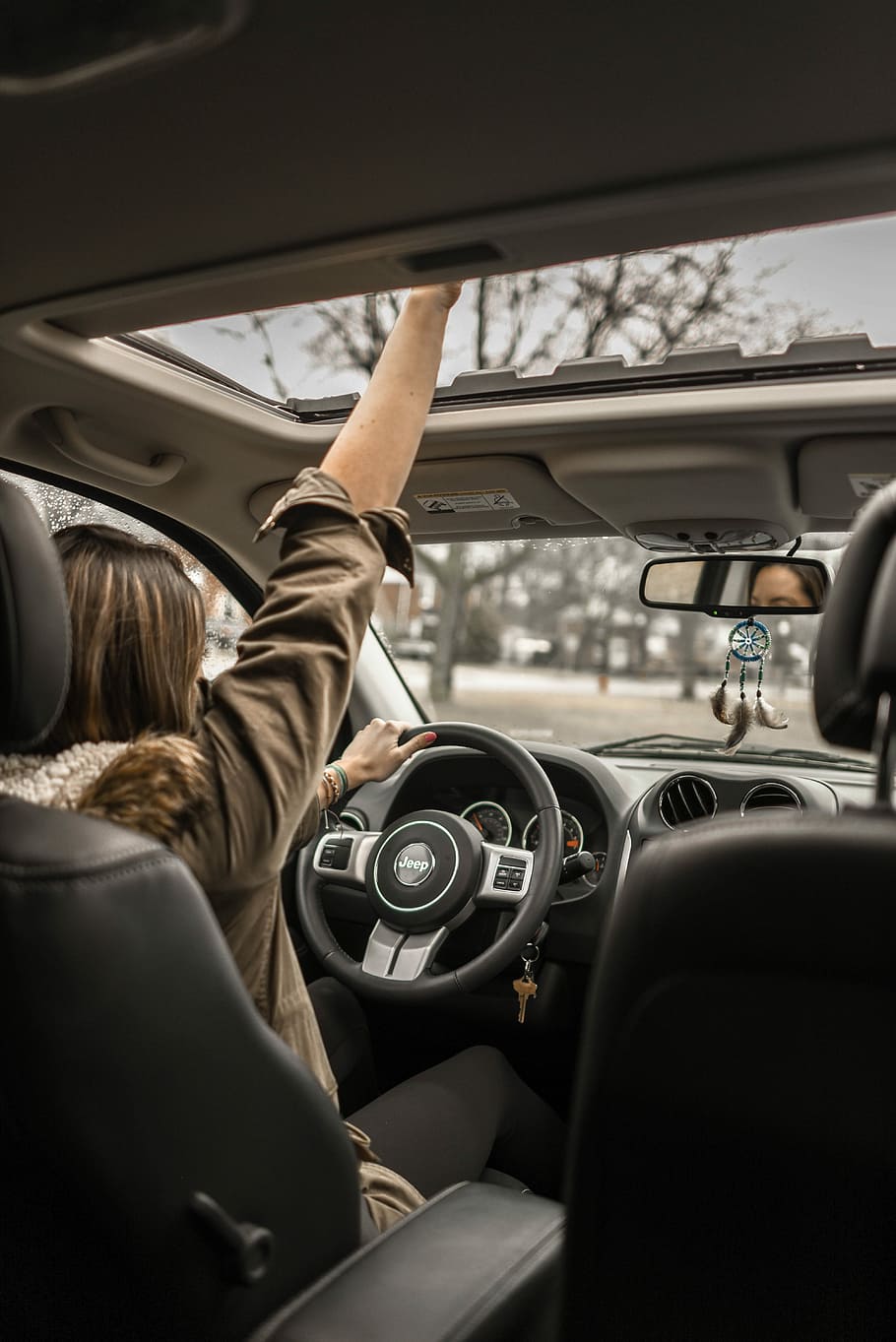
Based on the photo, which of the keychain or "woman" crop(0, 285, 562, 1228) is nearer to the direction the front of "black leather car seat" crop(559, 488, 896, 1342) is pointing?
the keychain

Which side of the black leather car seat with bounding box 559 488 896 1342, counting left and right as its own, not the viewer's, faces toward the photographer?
back

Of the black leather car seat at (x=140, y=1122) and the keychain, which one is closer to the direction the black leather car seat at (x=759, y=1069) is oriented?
the keychain

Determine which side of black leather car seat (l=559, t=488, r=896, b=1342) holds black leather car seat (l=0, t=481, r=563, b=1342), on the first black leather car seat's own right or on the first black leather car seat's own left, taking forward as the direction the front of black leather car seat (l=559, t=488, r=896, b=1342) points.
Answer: on the first black leather car seat's own left

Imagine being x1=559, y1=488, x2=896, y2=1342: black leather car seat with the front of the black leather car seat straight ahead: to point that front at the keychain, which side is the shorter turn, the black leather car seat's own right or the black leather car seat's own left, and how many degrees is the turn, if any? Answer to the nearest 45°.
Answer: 0° — it already faces it

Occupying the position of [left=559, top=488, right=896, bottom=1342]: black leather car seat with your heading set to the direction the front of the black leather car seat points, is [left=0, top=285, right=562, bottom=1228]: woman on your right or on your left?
on your left

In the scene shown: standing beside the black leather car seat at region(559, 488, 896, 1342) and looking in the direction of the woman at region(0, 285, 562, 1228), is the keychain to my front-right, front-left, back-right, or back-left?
front-right

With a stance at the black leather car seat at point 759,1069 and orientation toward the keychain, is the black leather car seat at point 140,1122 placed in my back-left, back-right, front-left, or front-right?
front-left
